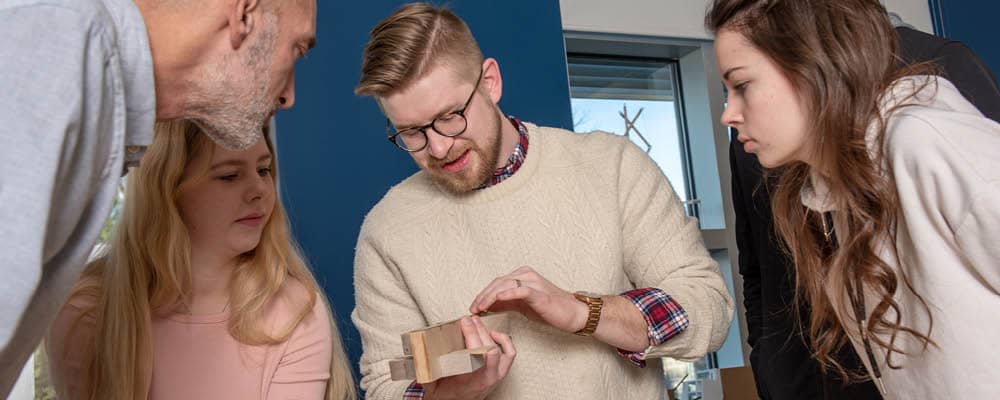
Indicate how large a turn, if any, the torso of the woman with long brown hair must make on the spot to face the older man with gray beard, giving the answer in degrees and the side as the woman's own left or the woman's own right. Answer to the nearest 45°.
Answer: approximately 45° to the woman's own left

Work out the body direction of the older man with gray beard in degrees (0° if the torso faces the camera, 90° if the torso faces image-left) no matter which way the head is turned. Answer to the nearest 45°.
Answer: approximately 270°

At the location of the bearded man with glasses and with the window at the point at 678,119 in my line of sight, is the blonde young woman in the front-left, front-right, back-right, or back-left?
back-left

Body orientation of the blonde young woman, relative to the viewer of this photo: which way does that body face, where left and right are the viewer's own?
facing the viewer and to the right of the viewer

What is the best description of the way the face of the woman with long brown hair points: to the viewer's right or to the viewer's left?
to the viewer's left

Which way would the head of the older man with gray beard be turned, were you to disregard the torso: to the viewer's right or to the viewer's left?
to the viewer's right

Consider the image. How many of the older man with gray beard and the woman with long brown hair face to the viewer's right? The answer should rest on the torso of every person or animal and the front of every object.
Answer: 1

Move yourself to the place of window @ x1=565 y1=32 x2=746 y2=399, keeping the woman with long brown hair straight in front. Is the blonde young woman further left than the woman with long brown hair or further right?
right

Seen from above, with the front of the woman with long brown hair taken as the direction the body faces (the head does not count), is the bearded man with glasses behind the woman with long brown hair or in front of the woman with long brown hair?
in front

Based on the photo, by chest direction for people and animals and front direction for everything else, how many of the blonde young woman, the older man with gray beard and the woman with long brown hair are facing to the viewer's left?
1

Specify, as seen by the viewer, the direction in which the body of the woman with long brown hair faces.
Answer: to the viewer's left

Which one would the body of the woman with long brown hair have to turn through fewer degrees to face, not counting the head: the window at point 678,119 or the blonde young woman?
the blonde young woman
